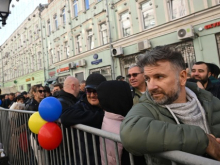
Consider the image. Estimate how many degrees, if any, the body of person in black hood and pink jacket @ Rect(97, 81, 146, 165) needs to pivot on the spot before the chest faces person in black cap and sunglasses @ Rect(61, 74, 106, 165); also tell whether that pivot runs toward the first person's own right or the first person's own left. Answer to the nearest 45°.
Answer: approximately 45° to the first person's own left

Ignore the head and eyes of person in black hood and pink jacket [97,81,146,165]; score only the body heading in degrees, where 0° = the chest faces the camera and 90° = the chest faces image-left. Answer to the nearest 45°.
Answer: approximately 180°

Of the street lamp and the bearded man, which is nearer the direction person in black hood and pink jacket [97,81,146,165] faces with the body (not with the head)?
the street lamp

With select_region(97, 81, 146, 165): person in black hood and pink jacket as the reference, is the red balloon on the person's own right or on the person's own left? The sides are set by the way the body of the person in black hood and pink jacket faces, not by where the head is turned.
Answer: on the person's own left

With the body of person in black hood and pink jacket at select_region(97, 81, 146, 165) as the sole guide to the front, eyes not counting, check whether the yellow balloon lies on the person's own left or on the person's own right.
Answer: on the person's own left

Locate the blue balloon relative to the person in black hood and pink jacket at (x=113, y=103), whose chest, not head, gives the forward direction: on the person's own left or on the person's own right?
on the person's own left
